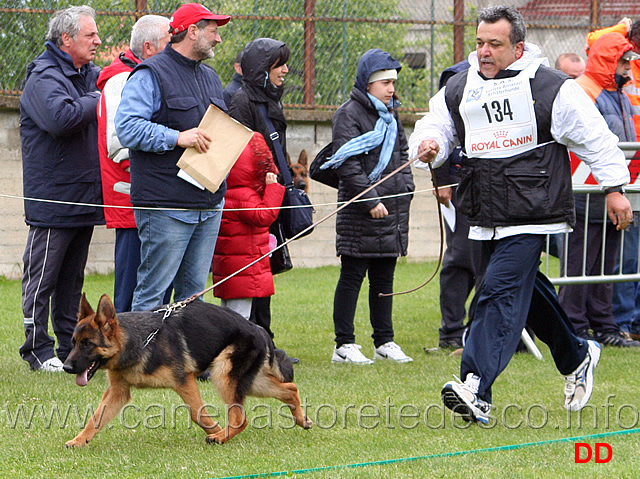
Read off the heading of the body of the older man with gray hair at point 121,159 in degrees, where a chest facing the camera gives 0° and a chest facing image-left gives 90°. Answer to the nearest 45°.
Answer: approximately 270°

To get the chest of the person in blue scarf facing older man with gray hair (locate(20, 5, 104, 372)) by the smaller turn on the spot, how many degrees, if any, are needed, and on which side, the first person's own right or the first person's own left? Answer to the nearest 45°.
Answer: approximately 135° to the first person's own right

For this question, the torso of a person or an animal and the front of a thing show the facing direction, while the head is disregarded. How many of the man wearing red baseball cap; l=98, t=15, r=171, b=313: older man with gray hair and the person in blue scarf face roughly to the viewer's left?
0

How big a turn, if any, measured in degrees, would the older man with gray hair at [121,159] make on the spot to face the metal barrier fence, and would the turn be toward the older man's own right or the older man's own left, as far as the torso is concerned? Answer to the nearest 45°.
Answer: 0° — they already face it

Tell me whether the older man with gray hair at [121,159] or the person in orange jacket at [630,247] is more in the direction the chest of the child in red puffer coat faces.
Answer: the person in orange jacket

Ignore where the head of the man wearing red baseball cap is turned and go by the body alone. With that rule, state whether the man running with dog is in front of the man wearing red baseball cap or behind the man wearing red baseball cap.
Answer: in front

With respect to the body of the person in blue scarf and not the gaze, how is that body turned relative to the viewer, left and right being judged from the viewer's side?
facing the viewer and to the right of the viewer

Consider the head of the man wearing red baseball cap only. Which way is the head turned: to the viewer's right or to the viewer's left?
to the viewer's right

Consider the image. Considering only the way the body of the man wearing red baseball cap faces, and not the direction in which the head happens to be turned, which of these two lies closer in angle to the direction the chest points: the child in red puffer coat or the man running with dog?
the man running with dog

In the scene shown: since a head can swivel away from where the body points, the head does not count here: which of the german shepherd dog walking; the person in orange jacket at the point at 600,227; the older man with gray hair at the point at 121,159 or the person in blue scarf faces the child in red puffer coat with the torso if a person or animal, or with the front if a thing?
the older man with gray hair

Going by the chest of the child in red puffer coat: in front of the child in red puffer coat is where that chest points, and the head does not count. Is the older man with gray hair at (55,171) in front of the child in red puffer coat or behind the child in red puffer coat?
behind

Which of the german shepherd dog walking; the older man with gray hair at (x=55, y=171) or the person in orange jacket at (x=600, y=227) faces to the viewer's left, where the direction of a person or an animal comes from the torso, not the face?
the german shepherd dog walking

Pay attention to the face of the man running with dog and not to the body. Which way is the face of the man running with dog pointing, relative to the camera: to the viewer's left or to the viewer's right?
to the viewer's left

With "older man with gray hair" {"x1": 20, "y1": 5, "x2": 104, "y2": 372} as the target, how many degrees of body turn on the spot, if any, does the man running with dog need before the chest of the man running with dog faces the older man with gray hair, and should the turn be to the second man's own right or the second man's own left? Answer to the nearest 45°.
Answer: approximately 45° to the second man's own right

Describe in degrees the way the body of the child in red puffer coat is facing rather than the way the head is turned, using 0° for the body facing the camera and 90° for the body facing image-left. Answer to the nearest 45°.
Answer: approximately 270°

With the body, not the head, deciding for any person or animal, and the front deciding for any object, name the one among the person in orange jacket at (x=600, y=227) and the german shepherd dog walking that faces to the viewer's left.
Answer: the german shepherd dog walking

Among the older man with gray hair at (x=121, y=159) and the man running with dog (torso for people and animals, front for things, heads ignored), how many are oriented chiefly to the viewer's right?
1

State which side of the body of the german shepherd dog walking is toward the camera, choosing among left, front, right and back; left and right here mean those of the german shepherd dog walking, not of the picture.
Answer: left
